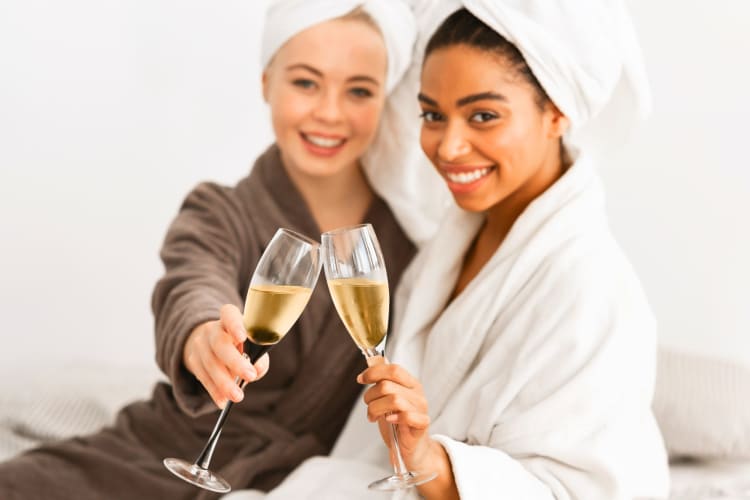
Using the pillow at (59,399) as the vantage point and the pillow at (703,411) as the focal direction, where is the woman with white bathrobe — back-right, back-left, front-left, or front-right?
front-right

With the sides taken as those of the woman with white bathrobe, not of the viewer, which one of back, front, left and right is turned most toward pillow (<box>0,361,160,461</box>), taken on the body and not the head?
right

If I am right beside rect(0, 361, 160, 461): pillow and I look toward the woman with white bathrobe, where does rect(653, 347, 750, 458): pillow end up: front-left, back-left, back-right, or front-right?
front-left

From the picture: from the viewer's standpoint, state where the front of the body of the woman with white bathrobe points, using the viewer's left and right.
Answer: facing the viewer and to the left of the viewer

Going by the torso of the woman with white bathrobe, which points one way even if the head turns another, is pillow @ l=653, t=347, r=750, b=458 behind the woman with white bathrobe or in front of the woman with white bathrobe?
behind

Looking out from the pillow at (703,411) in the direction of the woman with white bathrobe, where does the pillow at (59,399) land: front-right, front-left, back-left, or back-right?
front-right

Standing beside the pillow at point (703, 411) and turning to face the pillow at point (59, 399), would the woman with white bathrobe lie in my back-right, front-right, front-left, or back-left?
front-left
